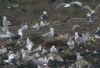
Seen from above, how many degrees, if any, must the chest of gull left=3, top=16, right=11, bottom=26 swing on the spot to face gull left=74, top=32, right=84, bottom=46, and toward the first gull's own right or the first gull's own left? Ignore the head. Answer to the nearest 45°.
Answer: approximately 135° to the first gull's own left

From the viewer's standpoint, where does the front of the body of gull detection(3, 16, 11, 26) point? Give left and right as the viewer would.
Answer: facing to the left of the viewer
